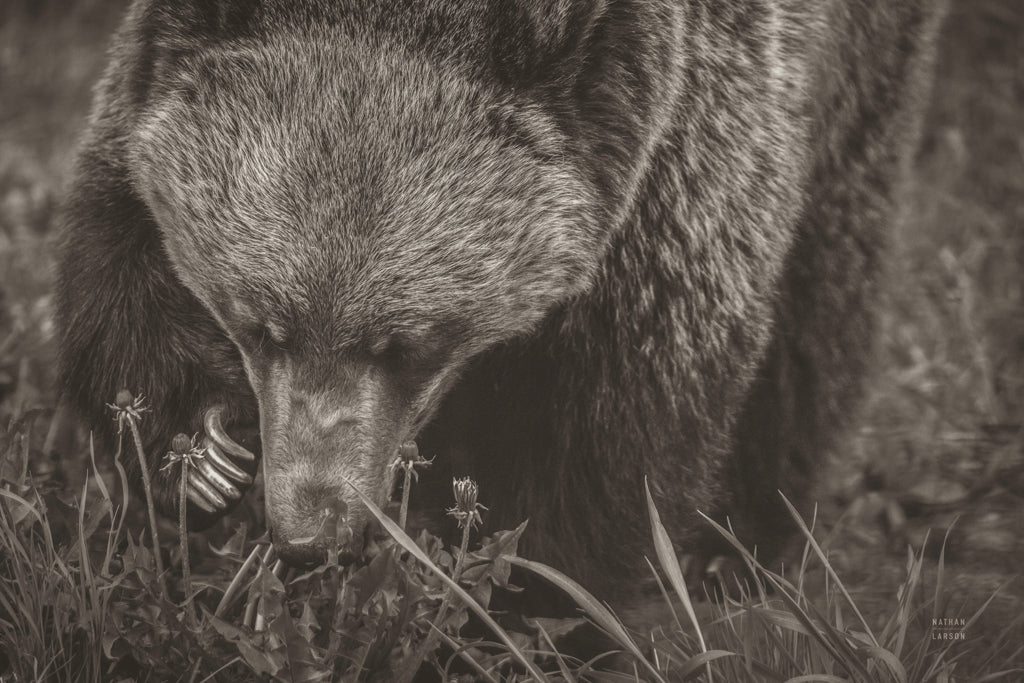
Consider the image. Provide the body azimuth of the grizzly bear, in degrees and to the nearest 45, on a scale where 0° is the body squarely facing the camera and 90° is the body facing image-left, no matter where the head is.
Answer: approximately 45°
